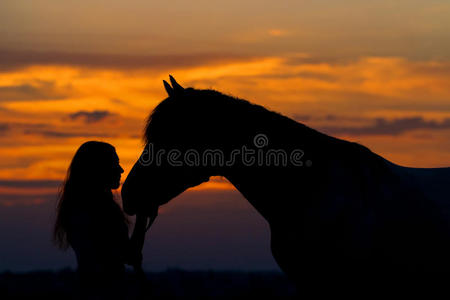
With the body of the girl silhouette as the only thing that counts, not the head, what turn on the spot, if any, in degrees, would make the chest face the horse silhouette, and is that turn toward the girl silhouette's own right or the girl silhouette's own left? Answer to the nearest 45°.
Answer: approximately 45° to the girl silhouette's own right

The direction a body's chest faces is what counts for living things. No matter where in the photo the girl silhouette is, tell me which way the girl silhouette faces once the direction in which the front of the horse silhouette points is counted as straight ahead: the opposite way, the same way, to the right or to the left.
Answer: the opposite way

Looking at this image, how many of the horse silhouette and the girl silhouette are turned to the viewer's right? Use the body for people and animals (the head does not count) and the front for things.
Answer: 1

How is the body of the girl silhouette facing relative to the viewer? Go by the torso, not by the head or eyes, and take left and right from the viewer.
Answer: facing to the right of the viewer

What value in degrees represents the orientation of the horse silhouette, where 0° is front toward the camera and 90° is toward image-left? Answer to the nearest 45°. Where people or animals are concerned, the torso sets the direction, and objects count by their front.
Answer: approximately 90°

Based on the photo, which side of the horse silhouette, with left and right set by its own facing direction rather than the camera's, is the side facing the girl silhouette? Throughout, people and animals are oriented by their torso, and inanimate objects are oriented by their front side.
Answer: front

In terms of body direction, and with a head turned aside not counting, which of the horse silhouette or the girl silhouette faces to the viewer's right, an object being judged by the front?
the girl silhouette
